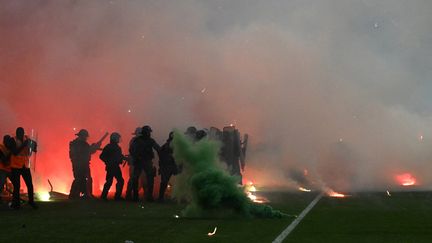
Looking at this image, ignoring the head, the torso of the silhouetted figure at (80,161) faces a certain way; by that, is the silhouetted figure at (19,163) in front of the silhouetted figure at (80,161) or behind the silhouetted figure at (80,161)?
behind

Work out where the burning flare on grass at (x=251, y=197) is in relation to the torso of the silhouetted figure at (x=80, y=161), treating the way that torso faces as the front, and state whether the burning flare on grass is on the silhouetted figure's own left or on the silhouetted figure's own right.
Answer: on the silhouetted figure's own right

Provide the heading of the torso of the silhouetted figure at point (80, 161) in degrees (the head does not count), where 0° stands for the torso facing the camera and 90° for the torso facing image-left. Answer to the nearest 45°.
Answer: approximately 225°

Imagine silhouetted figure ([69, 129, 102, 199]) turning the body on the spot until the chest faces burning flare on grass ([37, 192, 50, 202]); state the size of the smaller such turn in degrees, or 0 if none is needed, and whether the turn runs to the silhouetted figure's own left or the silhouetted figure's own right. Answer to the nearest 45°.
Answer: approximately 180°

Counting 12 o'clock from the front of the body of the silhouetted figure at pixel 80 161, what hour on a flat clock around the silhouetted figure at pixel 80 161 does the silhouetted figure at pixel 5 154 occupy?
the silhouetted figure at pixel 5 154 is roughly at 5 o'clock from the silhouetted figure at pixel 80 161.
